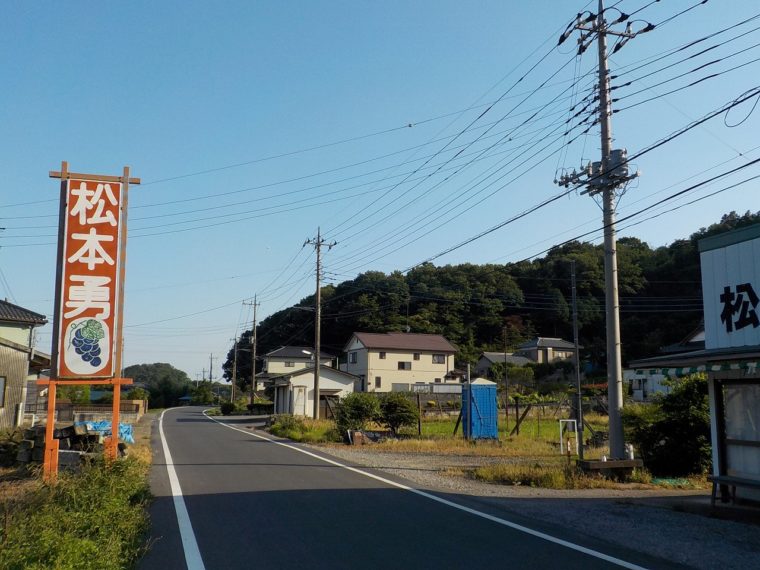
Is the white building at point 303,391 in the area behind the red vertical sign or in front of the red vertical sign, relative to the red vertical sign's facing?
behind

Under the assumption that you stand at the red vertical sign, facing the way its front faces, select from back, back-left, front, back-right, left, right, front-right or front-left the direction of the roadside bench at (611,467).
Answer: left

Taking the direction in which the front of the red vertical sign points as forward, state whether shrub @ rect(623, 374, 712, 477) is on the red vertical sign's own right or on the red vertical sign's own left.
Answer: on the red vertical sign's own left

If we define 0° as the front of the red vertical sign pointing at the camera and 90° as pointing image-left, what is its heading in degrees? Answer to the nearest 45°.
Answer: approximately 0°

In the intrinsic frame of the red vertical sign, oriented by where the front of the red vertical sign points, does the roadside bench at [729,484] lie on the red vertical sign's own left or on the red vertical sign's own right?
on the red vertical sign's own left

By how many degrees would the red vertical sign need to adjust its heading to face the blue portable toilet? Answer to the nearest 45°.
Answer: approximately 135° to its left

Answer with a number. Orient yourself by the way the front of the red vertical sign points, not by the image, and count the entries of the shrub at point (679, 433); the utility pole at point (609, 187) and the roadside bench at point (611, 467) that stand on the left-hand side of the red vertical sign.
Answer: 3

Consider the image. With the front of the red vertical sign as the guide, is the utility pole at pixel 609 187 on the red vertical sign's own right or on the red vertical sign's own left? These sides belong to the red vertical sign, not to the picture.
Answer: on the red vertical sign's own left

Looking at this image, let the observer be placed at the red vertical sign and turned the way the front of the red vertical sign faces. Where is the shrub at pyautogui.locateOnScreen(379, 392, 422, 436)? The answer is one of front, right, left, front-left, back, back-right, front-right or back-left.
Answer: back-left
